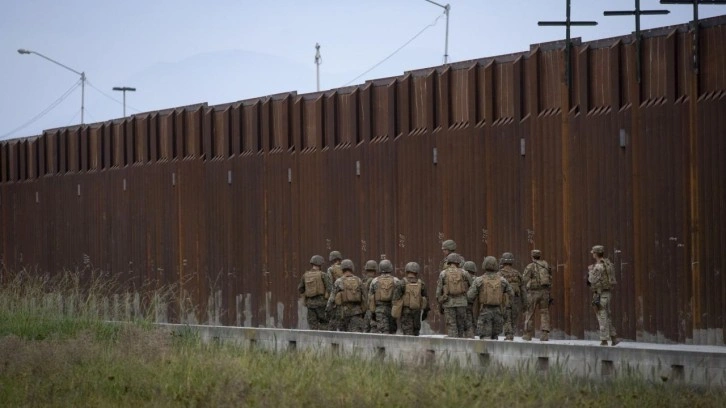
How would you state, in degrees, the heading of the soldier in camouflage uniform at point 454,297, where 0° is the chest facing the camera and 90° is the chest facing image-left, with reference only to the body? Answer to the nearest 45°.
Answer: approximately 180°

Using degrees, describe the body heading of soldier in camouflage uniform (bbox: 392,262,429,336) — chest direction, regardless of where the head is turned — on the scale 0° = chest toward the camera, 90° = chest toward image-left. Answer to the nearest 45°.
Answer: approximately 180°

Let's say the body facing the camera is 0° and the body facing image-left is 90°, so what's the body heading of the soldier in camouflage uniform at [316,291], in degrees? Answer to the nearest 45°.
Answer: approximately 180°

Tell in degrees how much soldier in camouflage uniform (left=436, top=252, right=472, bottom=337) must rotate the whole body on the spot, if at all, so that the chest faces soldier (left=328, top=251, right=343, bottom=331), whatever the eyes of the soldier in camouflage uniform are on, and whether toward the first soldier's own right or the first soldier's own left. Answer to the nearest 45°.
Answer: approximately 45° to the first soldier's own left

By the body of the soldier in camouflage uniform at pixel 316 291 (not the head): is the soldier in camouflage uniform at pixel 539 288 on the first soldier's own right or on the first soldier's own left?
on the first soldier's own right

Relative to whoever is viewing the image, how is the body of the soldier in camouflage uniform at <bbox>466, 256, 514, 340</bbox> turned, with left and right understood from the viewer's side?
facing away from the viewer

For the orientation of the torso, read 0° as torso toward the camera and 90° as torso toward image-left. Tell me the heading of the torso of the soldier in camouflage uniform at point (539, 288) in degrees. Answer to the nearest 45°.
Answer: approximately 180°

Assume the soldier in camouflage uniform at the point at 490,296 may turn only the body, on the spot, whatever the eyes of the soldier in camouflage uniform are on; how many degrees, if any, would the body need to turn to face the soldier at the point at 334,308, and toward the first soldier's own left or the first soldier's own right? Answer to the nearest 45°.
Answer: approximately 45° to the first soldier's own left

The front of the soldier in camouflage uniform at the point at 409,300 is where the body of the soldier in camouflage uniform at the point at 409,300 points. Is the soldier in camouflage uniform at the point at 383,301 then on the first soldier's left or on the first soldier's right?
on the first soldier's left
